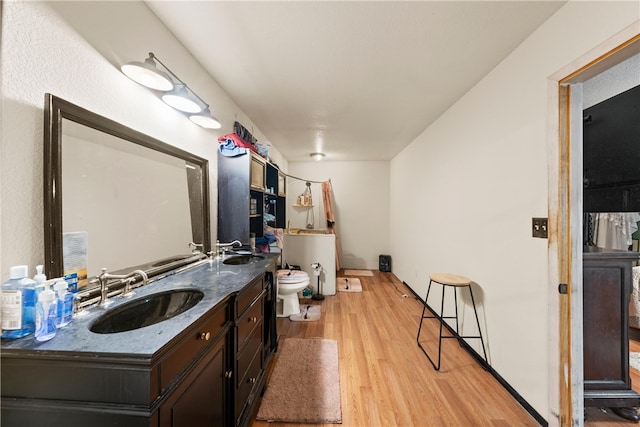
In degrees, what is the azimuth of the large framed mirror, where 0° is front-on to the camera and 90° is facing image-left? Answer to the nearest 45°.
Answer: approximately 315°

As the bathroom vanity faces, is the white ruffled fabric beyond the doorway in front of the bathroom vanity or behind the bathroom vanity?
in front

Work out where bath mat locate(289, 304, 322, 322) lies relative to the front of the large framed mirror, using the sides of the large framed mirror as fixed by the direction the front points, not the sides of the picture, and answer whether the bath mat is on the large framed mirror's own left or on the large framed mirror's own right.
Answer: on the large framed mirror's own left

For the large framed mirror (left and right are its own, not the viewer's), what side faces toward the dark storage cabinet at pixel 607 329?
front

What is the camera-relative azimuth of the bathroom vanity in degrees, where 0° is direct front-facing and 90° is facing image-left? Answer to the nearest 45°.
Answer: approximately 315°

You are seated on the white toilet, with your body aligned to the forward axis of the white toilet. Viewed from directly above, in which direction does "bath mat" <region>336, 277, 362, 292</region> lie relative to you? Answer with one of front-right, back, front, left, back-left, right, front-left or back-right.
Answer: front-left
